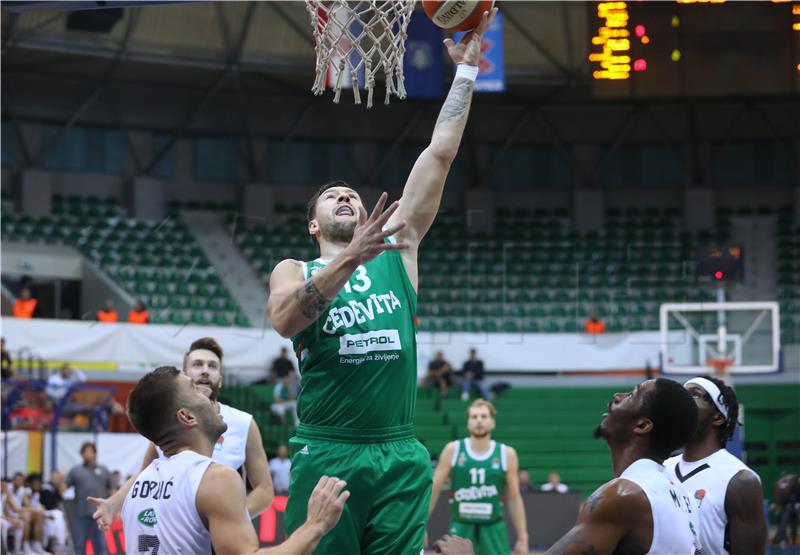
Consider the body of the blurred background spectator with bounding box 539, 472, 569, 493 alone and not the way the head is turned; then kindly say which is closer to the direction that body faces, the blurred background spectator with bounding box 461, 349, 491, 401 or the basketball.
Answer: the basketball

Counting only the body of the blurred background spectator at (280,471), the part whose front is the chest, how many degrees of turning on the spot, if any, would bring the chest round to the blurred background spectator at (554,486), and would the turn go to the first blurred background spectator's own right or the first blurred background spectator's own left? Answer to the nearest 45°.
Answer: approximately 90° to the first blurred background spectator's own left

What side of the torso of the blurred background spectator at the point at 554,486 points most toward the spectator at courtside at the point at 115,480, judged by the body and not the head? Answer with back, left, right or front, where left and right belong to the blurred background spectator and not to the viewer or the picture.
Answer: right

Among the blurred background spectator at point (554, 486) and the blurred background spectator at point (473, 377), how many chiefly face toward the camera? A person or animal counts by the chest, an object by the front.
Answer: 2

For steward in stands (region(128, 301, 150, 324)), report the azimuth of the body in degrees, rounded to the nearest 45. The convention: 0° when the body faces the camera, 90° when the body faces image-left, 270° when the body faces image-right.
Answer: approximately 0°

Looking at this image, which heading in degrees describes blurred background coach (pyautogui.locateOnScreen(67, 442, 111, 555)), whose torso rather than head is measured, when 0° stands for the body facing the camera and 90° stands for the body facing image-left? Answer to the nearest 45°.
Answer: approximately 0°

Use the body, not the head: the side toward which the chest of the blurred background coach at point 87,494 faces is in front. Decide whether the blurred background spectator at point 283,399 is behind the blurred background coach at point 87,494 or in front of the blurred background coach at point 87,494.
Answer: behind

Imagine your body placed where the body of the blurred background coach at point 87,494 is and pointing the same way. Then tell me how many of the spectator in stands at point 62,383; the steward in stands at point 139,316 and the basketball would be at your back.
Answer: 2
